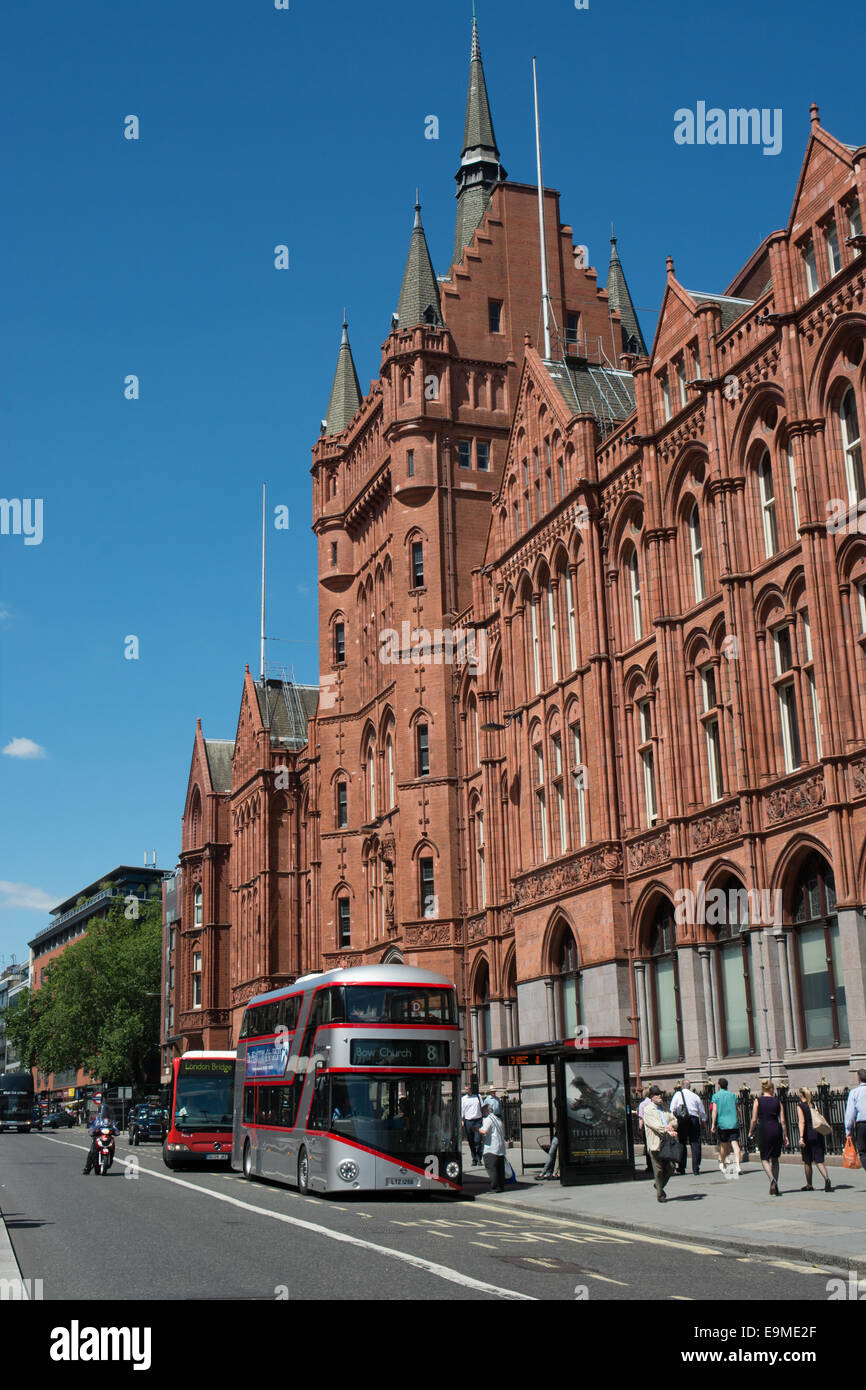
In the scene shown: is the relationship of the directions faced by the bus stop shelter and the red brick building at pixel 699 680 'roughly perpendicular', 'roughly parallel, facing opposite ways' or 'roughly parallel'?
roughly parallel

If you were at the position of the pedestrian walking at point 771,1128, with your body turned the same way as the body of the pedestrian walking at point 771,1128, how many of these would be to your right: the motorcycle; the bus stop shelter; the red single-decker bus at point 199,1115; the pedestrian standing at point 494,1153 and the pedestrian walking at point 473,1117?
0

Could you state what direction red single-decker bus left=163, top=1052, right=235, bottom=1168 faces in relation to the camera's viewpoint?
facing the viewer

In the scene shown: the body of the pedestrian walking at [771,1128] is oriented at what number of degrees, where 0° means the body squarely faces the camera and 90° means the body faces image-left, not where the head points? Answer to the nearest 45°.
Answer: approximately 180°

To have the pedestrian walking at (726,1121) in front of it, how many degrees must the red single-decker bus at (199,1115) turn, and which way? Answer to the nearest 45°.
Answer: approximately 45° to its left

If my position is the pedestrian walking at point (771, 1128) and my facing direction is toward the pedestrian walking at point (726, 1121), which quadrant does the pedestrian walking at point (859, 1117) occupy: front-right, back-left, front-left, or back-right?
back-right

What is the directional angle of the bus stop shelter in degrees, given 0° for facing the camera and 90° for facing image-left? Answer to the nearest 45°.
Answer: approximately 45°

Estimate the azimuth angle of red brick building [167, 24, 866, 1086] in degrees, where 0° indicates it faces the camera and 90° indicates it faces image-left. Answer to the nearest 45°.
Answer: approximately 45°

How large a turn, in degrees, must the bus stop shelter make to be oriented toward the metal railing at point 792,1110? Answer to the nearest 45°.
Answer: approximately 180°

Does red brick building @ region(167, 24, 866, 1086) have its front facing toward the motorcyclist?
no
